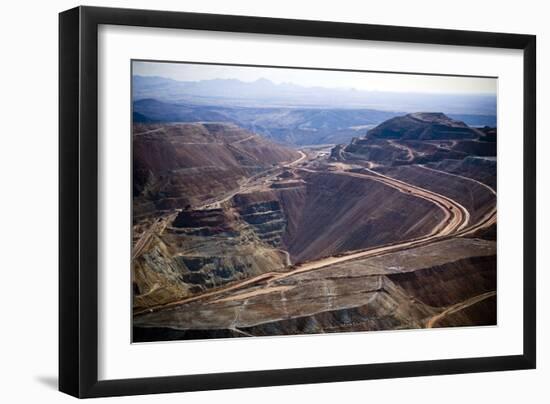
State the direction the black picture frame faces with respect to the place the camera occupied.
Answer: facing the viewer and to the right of the viewer
